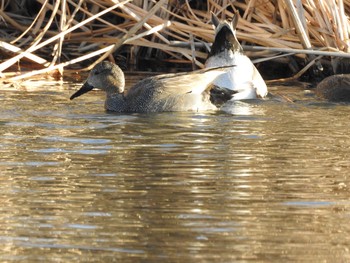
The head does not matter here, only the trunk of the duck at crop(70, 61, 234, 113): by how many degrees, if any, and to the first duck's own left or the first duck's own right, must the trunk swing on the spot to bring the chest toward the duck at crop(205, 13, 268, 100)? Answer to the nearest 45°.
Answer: approximately 135° to the first duck's own right

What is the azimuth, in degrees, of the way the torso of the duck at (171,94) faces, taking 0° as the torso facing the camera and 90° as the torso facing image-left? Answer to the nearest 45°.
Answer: approximately 90°
